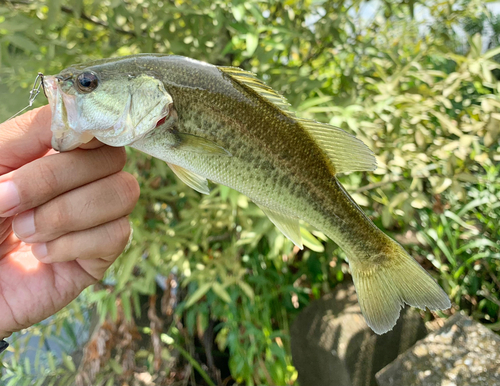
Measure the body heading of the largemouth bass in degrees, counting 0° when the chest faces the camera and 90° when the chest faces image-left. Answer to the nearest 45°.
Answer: approximately 90°

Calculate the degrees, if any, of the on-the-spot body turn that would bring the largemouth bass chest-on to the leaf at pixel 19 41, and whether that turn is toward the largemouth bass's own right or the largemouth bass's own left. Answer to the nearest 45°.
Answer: approximately 45° to the largemouth bass's own right

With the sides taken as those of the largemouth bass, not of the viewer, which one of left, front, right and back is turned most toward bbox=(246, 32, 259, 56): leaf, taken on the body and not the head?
right
